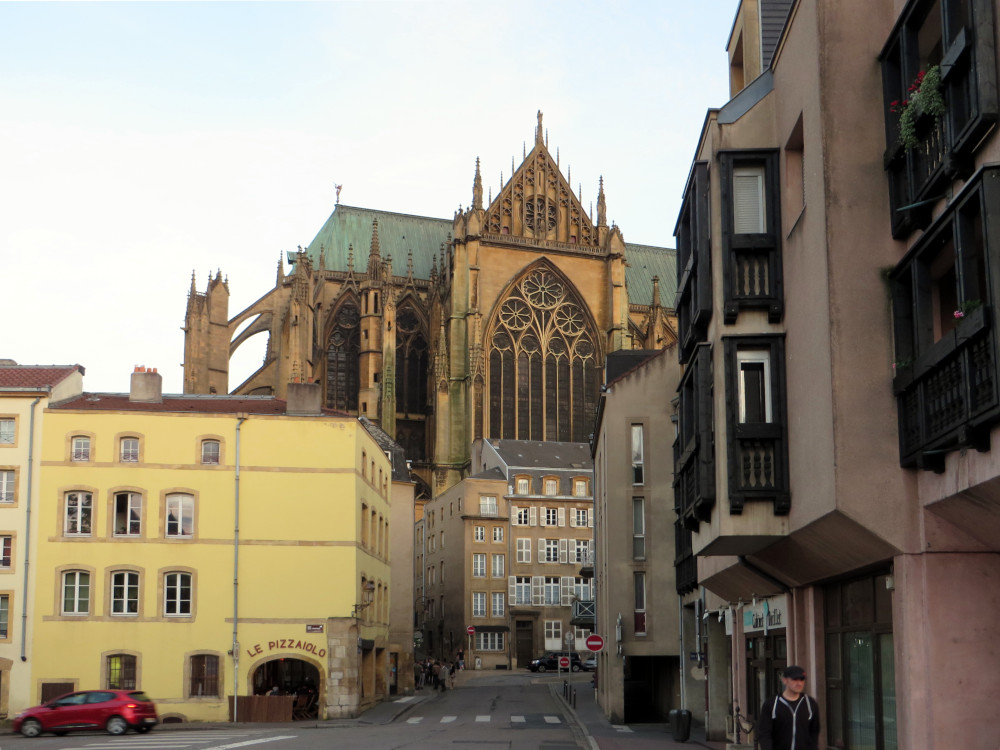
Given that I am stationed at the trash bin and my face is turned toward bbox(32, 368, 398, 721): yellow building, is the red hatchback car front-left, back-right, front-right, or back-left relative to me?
front-left

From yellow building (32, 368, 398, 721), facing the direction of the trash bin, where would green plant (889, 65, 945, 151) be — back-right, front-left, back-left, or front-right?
front-right

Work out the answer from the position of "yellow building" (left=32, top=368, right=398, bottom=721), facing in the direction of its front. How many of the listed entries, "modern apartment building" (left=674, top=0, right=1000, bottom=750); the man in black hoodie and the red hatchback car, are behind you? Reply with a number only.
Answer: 0

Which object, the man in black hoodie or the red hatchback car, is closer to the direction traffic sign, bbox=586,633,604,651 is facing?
the man in black hoodie

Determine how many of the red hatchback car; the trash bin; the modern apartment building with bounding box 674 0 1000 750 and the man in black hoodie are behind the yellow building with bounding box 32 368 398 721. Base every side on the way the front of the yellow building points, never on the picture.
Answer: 0

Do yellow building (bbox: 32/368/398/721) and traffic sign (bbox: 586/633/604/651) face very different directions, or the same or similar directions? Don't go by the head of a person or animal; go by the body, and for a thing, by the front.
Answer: same or similar directions

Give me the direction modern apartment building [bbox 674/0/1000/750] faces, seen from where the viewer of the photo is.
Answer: facing the viewer and to the left of the viewer

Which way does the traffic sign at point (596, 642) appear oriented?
toward the camera

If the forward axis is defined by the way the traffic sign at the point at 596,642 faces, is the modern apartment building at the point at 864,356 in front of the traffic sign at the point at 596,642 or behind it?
in front

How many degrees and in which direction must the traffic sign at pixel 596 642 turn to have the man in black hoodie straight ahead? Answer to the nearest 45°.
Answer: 0° — it already faces them

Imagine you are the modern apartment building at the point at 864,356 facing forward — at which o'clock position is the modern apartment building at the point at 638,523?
the modern apartment building at the point at 638,523 is roughly at 4 o'clock from the modern apartment building at the point at 864,356.

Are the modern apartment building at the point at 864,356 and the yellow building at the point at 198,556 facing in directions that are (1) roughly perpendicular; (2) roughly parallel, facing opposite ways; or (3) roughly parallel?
roughly perpendicular

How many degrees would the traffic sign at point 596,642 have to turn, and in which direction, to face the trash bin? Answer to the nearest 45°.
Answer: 0° — it already faces it

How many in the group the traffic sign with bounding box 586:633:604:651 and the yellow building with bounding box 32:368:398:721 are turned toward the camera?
2

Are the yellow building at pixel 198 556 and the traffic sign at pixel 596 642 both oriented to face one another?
no

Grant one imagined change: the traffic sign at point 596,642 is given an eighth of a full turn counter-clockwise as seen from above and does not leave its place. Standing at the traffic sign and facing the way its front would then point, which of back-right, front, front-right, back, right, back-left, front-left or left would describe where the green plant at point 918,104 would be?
front-right
